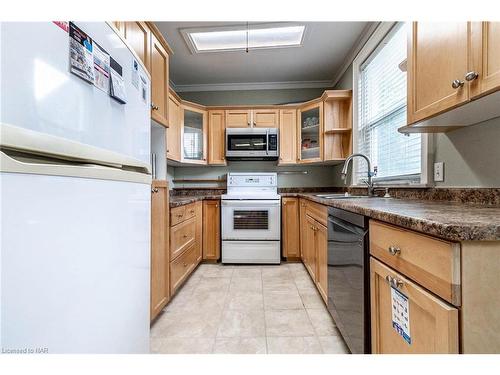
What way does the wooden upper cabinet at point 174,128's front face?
to the viewer's right

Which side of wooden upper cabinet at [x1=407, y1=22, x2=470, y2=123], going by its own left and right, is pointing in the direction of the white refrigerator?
front

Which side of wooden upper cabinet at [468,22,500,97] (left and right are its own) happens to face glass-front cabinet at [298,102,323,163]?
right

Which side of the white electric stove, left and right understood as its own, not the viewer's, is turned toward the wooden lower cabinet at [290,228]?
left

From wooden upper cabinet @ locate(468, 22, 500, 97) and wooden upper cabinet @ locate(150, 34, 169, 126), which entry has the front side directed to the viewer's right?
wooden upper cabinet @ locate(150, 34, 169, 126)

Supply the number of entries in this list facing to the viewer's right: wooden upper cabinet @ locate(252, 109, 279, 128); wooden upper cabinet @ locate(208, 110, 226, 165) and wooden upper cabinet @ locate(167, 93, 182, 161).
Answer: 1

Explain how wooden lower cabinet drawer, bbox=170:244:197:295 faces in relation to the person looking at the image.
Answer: facing to the right of the viewer

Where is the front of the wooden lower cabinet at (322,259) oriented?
to the viewer's left

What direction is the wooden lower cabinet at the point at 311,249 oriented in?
to the viewer's left

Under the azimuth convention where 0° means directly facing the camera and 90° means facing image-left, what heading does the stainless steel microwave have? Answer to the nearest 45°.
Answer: approximately 0°
